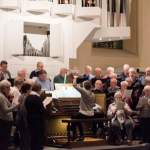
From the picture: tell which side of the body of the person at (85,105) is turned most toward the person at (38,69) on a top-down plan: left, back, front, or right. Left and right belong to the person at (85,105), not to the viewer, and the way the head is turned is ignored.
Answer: front

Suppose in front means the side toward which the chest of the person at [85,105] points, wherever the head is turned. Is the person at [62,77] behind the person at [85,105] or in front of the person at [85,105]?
in front

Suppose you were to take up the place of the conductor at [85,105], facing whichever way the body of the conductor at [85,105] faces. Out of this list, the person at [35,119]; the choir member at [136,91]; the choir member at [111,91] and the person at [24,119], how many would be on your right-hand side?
2

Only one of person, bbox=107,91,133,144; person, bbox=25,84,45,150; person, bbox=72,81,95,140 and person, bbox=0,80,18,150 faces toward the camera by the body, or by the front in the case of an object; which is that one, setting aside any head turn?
person, bbox=107,91,133,144

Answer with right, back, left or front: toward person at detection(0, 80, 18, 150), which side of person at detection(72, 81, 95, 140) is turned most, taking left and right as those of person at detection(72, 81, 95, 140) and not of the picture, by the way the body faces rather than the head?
left
